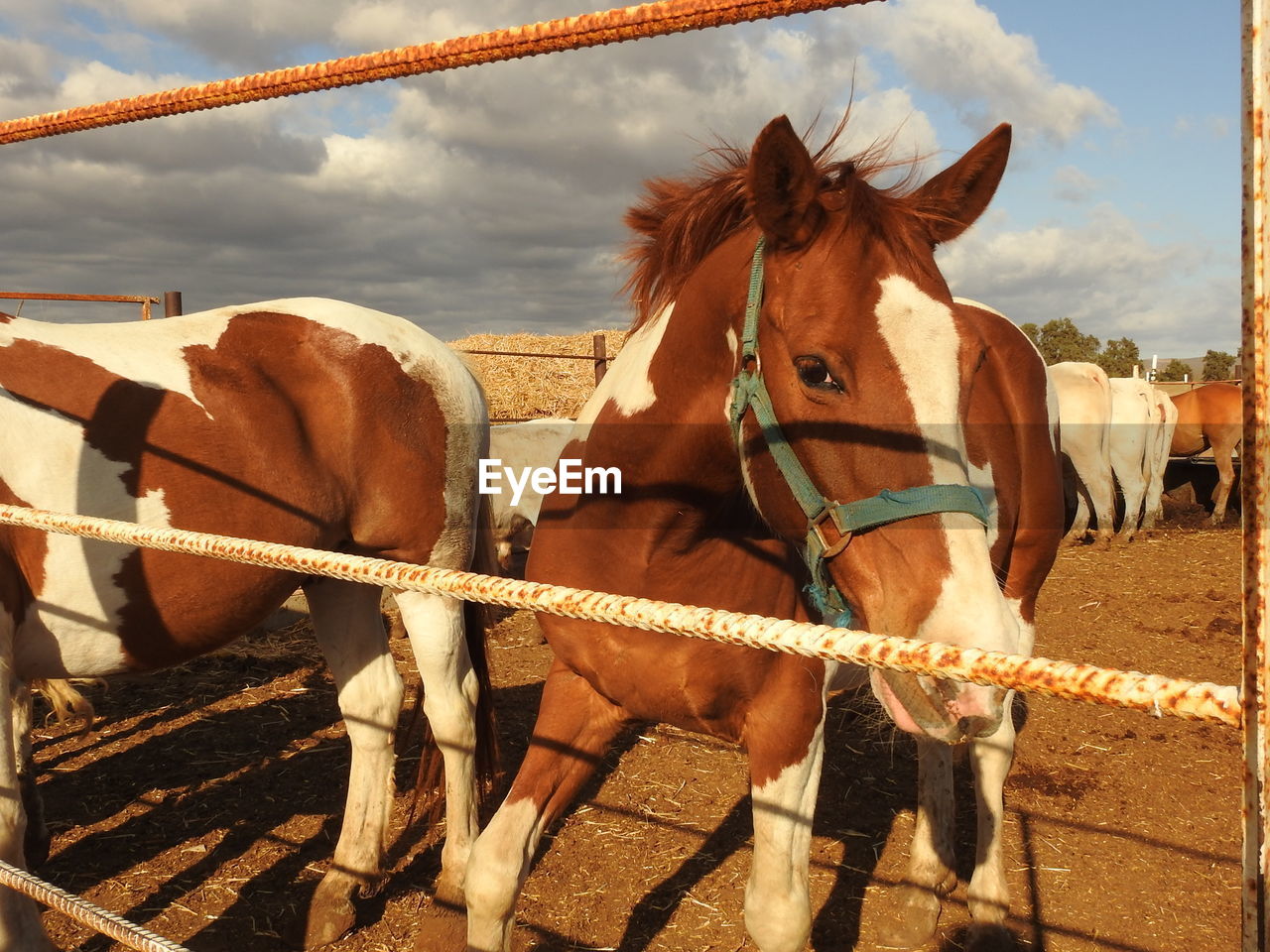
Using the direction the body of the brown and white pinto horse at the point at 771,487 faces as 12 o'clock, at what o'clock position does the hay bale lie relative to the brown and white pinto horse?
The hay bale is roughly at 4 o'clock from the brown and white pinto horse.

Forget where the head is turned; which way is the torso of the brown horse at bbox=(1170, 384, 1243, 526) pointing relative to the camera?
to the viewer's left

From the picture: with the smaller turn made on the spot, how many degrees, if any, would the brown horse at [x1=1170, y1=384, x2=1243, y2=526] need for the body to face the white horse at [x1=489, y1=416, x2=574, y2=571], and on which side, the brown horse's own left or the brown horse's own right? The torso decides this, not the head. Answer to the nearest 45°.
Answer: approximately 45° to the brown horse's own left

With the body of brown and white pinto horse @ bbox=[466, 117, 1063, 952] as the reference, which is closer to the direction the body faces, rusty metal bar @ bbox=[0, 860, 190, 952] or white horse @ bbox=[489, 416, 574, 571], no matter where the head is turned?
the rusty metal bar

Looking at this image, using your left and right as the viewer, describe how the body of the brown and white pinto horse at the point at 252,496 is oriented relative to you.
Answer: facing to the left of the viewer

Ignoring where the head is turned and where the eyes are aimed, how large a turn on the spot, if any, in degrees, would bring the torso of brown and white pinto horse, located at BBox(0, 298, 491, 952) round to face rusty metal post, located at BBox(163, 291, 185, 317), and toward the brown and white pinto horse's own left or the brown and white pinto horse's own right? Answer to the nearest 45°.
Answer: approximately 90° to the brown and white pinto horse's own right

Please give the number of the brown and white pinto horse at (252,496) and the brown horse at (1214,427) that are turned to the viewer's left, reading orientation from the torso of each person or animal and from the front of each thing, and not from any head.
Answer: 2

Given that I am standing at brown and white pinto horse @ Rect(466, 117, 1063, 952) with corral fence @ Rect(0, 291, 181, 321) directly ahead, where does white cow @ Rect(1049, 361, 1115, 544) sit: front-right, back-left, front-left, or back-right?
front-right

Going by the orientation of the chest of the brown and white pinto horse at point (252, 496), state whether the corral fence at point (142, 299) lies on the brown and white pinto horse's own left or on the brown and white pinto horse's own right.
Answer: on the brown and white pinto horse's own right

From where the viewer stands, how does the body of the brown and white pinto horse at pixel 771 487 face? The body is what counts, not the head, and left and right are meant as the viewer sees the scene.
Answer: facing the viewer and to the left of the viewer

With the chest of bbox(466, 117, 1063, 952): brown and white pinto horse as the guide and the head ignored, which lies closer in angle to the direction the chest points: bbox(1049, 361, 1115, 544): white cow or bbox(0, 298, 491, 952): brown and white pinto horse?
the brown and white pinto horse

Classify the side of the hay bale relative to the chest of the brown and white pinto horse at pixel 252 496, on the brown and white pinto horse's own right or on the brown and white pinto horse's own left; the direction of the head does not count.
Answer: on the brown and white pinto horse's own right

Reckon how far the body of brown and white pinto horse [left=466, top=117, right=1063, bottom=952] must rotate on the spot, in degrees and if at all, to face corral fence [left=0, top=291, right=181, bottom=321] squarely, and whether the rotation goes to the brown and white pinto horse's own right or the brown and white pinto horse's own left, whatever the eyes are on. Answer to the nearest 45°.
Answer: approximately 90° to the brown and white pinto horse's own right
